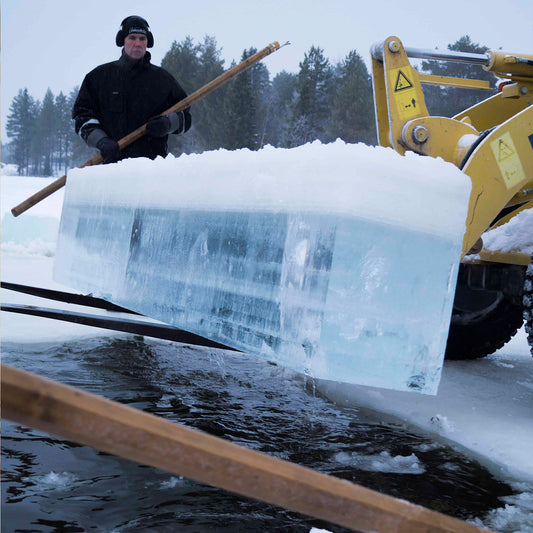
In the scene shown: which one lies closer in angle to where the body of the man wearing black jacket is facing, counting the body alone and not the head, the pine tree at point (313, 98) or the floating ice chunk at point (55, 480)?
the floating ice chunk

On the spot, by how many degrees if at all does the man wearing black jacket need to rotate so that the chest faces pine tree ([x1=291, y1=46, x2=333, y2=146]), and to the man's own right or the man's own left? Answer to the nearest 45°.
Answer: approximately 180°

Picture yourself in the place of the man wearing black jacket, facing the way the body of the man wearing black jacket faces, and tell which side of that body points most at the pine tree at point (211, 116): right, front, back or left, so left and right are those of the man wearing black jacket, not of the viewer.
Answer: back

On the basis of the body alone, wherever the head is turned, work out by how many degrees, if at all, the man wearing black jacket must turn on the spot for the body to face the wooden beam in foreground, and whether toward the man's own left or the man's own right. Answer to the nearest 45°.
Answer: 0° — they already face it

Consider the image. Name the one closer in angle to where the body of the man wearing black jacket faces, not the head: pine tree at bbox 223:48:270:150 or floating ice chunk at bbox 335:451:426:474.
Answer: the floating ice chunk

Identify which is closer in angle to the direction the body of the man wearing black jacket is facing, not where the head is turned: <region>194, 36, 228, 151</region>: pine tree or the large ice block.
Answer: the large ice block

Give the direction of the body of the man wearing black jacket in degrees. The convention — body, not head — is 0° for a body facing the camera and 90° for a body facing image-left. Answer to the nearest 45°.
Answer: approximately 0°

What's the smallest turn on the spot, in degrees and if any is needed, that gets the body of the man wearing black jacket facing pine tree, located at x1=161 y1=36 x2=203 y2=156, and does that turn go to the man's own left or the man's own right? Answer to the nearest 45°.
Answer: approximately 180°

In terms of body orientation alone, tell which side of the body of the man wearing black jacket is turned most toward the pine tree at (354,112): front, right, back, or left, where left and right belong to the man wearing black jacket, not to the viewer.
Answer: back

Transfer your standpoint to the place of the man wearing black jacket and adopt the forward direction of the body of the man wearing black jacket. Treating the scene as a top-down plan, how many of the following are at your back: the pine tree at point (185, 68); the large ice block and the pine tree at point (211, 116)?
2

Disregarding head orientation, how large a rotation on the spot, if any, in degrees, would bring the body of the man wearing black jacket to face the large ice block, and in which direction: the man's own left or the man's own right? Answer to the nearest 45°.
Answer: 0° — they already face it

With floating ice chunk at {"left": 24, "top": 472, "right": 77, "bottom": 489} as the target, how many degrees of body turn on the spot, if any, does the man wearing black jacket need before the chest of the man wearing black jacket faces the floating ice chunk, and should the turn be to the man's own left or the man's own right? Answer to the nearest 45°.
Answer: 0° — they already face it

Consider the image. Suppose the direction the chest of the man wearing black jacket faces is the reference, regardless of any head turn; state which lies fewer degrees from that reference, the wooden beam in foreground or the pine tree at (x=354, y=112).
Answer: the wooden beam in foreground
